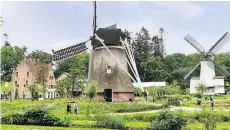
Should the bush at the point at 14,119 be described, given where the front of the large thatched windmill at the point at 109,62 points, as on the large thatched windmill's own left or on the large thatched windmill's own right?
on the large thatched windmill's own right

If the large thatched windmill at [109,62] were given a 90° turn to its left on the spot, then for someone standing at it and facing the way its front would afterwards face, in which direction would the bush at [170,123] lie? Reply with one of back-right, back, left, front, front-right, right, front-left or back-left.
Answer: right

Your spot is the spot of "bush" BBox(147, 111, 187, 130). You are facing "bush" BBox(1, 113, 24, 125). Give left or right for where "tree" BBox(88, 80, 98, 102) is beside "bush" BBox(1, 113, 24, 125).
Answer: right

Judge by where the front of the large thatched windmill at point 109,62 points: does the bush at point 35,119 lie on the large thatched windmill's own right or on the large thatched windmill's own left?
on the large thatched windmill's own right
